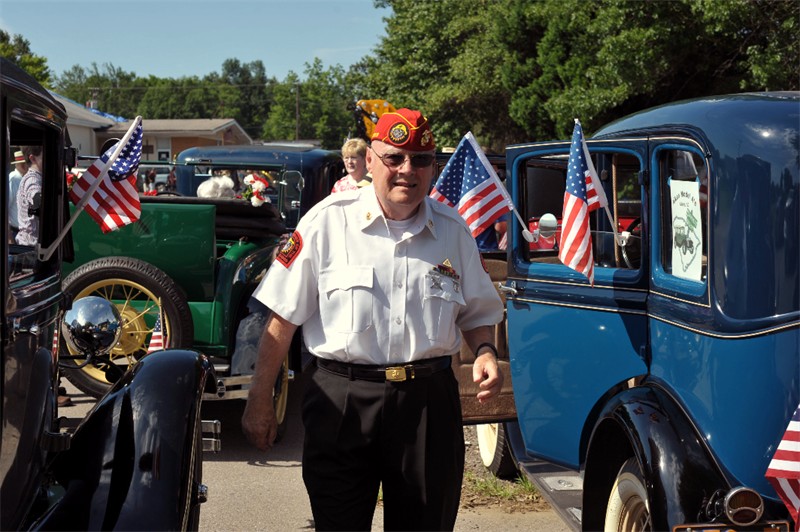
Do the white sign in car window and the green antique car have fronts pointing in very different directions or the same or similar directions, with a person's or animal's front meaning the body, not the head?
very different directions

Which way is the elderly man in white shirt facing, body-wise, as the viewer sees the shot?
toward the camera

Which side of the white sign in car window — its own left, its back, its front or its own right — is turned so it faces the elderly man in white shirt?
front

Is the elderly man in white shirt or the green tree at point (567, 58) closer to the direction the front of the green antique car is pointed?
the green tree

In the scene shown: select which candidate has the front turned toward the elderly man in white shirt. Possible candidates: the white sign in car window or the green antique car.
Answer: the white sign in car window

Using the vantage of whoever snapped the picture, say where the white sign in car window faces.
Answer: facing the viewer and to the left of the viewer
